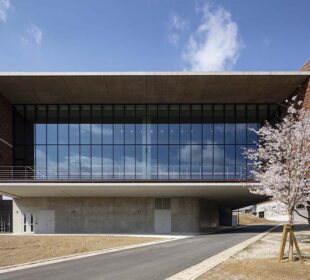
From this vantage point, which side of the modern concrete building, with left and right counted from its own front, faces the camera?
front
